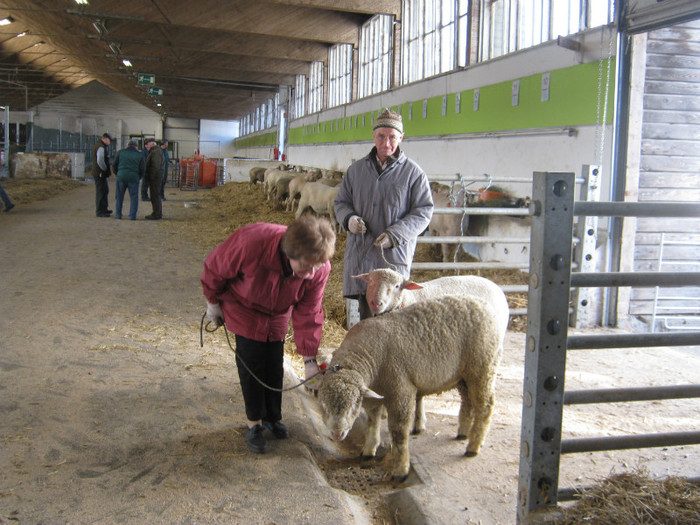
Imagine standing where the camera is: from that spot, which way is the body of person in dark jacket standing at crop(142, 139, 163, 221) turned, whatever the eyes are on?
to the viewer's left

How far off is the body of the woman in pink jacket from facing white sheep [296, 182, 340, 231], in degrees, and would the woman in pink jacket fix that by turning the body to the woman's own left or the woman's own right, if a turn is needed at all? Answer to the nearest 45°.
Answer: approximately 135° to the woman's own left

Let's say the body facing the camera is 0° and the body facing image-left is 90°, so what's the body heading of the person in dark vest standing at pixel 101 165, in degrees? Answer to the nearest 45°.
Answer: approximately 270°

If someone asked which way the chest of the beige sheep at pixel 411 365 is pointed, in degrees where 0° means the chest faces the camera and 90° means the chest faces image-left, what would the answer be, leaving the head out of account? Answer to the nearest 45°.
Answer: approximately 45°

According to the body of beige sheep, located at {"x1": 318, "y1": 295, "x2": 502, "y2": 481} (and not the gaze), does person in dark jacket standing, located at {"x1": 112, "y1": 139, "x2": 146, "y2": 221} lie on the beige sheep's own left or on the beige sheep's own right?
on the beige sheep's own right

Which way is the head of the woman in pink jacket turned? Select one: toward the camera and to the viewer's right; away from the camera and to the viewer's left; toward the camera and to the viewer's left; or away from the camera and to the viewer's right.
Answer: toward the camera and to the viewer's right

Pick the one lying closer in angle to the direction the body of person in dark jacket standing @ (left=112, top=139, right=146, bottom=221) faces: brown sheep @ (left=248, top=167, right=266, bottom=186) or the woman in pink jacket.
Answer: the brown sheep

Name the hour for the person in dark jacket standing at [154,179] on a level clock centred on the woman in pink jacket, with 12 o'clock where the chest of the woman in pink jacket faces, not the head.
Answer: The person in dark jacket standing is roughly at 7 o'clock from the woman in pink jacket.

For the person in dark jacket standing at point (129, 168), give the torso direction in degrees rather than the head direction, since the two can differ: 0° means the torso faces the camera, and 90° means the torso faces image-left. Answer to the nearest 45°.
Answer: approximately 180°
